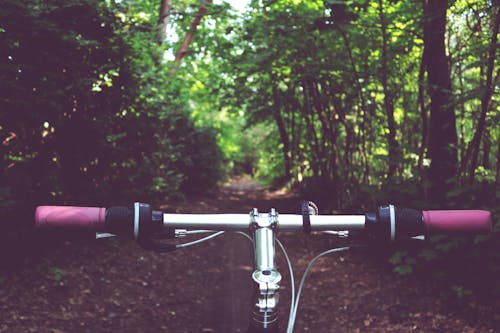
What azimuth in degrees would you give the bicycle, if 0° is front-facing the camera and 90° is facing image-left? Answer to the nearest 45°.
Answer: approximately 180°
